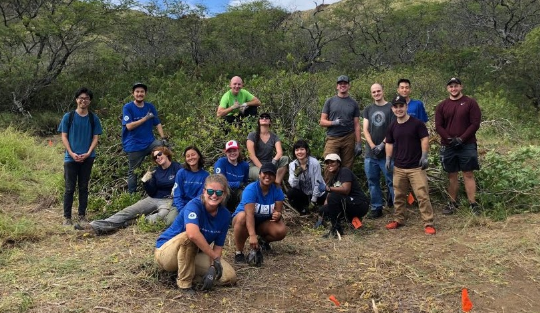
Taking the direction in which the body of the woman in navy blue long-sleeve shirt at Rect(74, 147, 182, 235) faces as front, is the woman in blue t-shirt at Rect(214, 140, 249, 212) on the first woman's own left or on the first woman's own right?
on the first woman's own left

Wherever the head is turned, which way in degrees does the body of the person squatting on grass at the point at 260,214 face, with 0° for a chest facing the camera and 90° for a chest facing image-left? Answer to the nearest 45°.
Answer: approximately 0°

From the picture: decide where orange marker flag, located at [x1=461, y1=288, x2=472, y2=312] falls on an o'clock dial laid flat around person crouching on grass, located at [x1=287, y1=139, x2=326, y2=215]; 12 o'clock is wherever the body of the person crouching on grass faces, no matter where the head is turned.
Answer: The orange marker flag is roughly at 11 o'clock from the person crouching on grass.

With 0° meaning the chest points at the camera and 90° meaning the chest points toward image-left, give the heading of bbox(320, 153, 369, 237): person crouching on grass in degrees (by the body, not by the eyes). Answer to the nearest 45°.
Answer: approximately 45°

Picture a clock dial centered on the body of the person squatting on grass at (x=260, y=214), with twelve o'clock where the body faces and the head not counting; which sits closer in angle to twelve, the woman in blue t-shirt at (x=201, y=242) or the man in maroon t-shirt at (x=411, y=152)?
the woman in blue t-shirt

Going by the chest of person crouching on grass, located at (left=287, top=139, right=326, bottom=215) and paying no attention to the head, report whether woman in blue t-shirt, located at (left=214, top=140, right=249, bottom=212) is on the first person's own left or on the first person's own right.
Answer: on the first person's own right

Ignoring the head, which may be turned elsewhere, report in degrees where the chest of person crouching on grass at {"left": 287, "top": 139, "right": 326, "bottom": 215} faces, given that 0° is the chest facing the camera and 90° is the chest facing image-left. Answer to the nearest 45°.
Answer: approximately 0°
